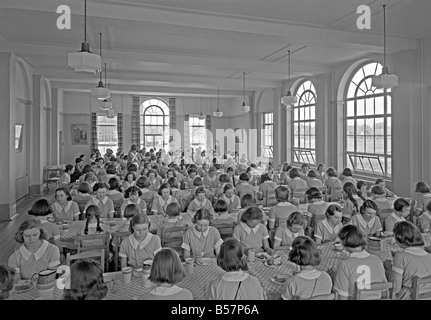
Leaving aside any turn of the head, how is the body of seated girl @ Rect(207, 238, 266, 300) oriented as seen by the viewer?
away from the camera

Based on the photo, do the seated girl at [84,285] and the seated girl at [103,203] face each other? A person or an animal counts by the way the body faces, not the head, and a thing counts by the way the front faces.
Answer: yes

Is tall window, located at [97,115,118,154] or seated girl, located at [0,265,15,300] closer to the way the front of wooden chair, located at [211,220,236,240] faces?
the tall window

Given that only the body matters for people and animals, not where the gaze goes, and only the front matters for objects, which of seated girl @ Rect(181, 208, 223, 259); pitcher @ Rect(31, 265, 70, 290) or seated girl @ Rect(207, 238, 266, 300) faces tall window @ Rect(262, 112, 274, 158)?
seated girl @ Rect(207, 238, 266, 300)

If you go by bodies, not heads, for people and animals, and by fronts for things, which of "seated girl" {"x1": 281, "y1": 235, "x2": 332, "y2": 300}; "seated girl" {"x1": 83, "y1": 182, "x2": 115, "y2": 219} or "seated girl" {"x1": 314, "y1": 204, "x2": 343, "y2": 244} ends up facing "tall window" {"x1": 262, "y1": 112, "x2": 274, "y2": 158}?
"seated girl" {"x1": 281, "y1": 235, "x2": 332, "y2": 300}

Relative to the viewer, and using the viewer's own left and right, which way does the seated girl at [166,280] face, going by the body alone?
facing away from the viewer

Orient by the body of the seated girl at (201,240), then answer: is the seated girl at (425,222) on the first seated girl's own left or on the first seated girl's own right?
on the first seated girl's own left
